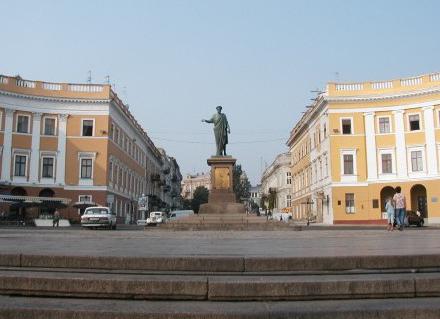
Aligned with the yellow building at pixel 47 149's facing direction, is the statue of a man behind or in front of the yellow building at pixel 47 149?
in front

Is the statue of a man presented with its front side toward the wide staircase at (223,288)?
yes

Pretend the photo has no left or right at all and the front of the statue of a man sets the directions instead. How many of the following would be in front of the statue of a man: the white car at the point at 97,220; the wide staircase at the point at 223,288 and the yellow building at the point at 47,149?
1

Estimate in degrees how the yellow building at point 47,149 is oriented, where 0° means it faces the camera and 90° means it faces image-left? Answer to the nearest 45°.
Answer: approximately 0°

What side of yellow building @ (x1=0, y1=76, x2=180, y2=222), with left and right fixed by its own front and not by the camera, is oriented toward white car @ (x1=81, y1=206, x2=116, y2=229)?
front

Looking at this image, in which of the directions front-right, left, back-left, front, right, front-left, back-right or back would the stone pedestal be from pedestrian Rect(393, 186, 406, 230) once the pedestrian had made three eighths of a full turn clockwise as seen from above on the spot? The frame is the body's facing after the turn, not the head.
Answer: back-right

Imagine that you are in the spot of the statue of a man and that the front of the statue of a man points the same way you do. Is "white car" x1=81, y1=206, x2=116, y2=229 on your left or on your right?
on your right

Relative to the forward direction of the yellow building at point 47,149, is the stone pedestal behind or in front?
in front

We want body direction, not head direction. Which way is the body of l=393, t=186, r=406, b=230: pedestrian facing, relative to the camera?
away from the camera

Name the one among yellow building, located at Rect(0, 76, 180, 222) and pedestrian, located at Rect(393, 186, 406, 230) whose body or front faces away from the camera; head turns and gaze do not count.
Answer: the pedestrian
